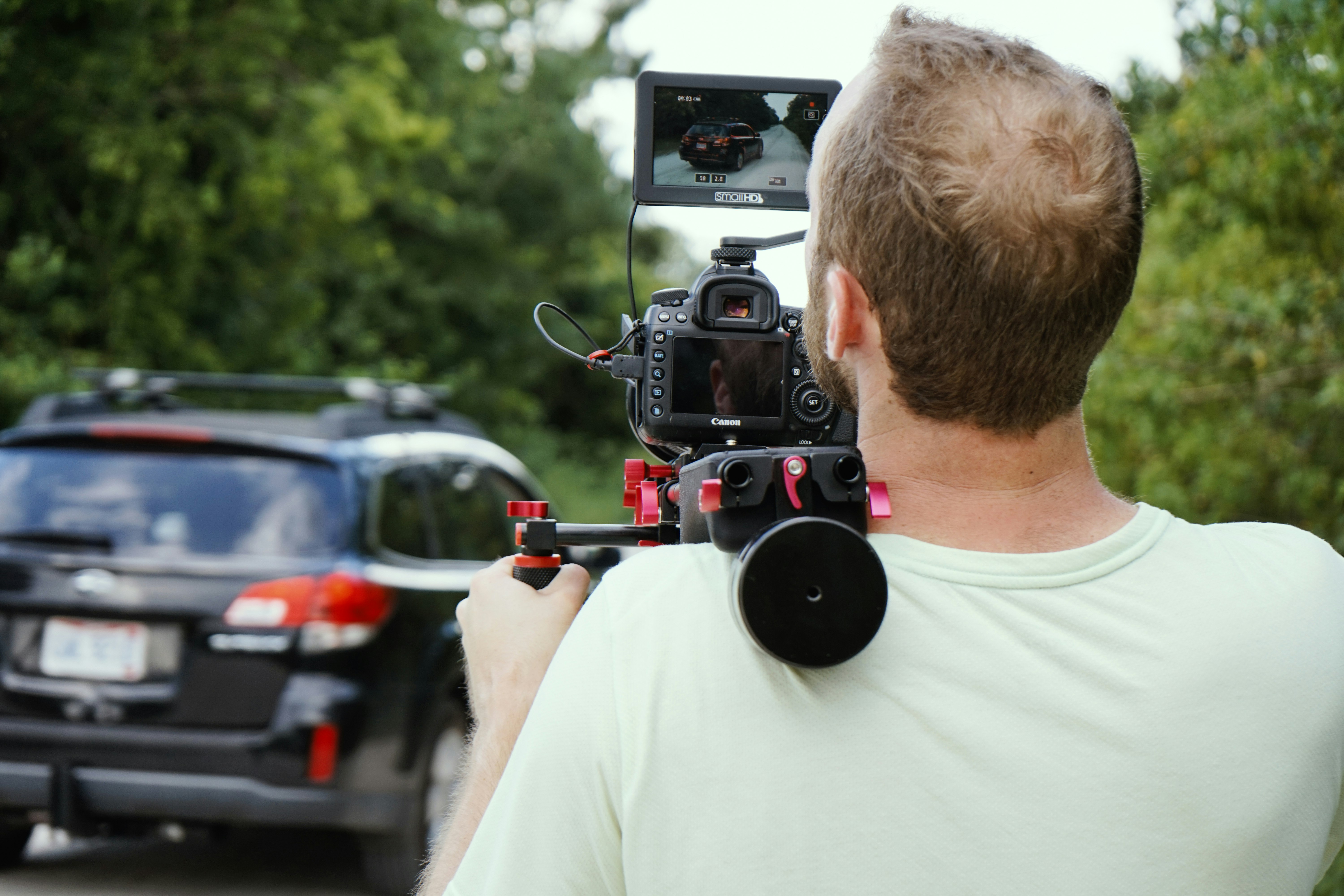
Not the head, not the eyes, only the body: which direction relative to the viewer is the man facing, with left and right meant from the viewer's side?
facing away from the viewer

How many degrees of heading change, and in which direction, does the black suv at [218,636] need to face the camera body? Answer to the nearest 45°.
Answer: approximately 135° to its right

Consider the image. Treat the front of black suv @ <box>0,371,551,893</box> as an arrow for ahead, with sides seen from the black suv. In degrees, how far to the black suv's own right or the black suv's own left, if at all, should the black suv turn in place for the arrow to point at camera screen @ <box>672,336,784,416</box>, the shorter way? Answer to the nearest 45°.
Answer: approximately 135° to the black suv's own right

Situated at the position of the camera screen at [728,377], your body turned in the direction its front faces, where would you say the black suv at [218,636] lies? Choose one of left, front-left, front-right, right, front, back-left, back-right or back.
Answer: back-right

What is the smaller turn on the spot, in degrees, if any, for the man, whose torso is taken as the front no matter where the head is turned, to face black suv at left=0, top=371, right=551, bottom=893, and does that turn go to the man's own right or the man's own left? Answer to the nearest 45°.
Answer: approximately 45° to the man's own left

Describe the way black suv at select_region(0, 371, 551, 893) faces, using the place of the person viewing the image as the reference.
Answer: facing away from the viewer and to the right of the viewer

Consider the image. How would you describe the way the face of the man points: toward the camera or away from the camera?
away from the camera

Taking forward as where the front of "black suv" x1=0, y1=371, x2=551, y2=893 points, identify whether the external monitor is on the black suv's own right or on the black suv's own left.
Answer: on the black suv's own right
